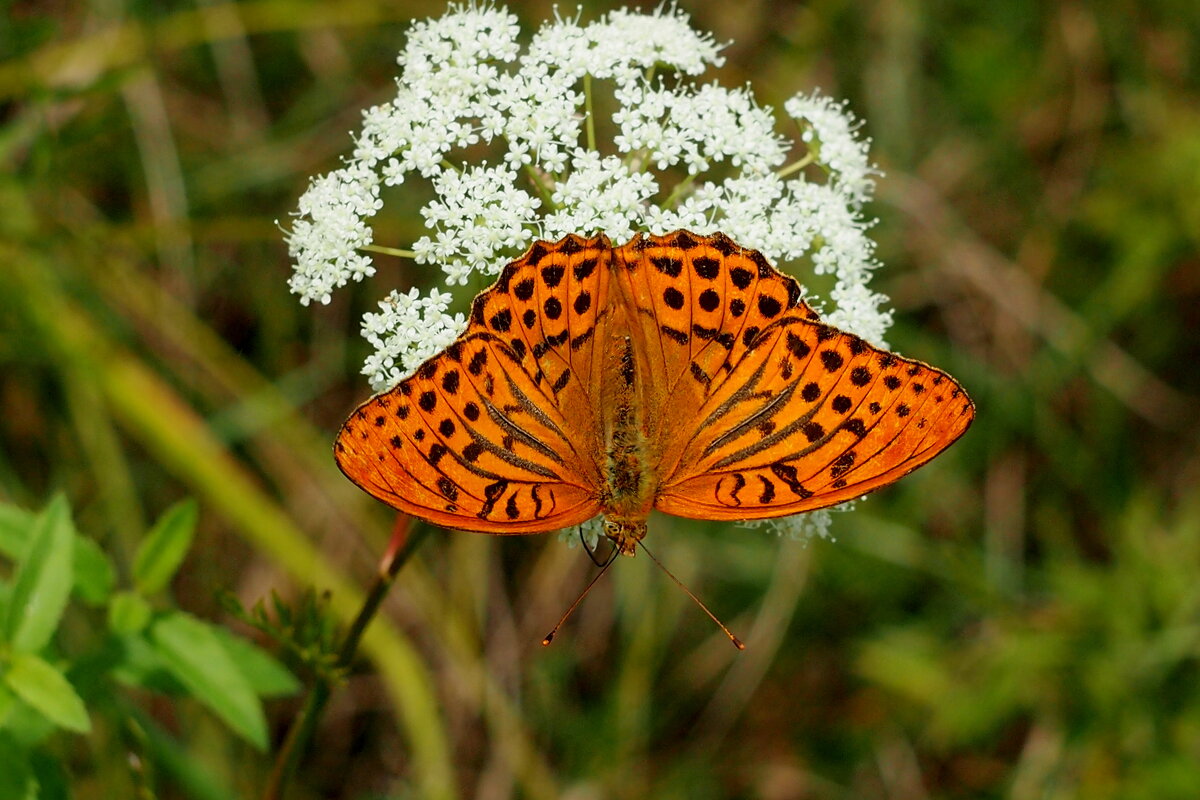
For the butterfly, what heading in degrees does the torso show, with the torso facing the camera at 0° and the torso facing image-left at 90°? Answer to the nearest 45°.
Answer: approximately 0°

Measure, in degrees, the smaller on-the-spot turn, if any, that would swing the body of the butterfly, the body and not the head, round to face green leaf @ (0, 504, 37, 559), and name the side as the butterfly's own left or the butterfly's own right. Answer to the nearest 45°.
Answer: approximately 135° to the butterfly's own right

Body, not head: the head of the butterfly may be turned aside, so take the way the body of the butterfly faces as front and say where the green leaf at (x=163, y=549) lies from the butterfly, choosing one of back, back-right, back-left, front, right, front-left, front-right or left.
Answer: back-right
